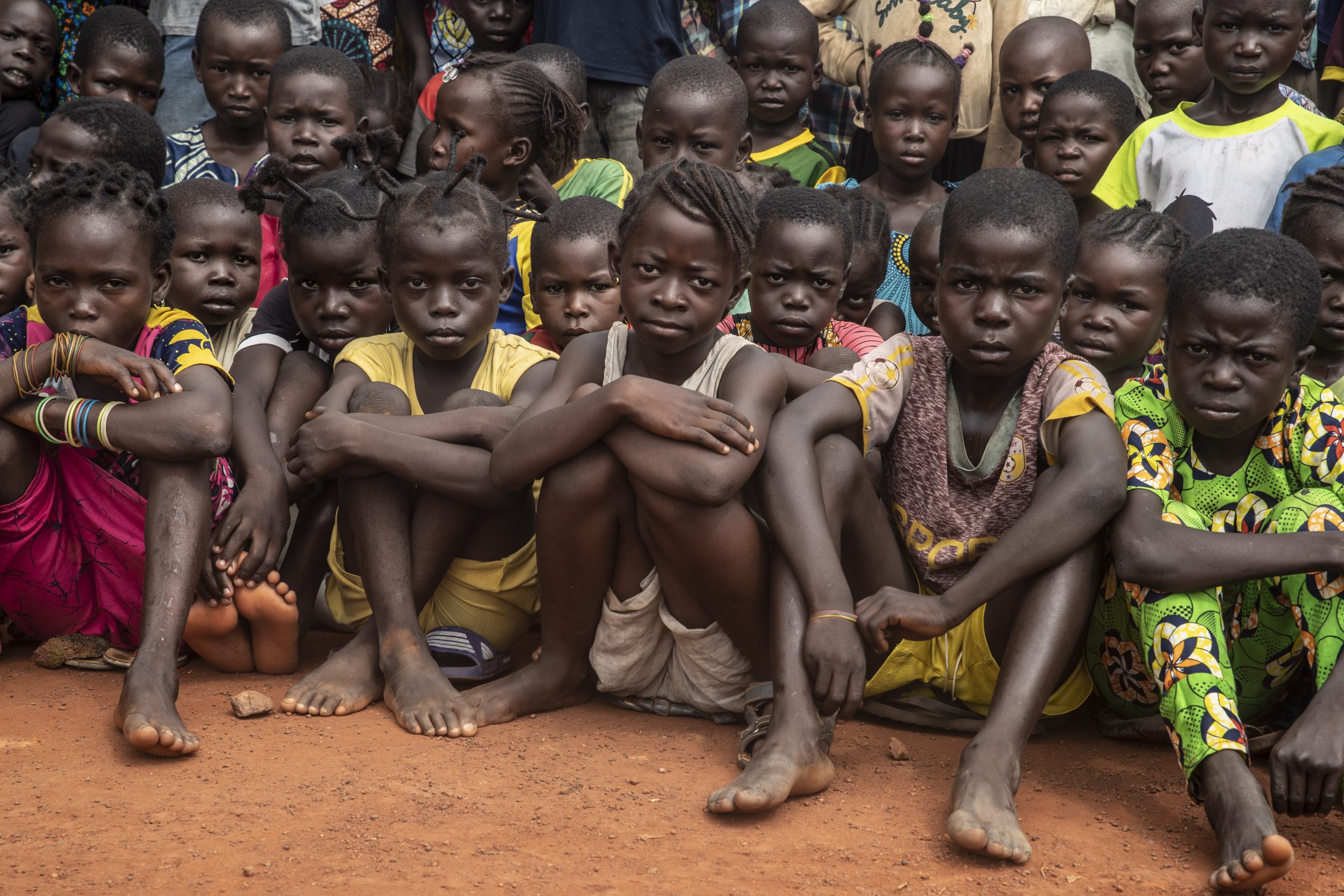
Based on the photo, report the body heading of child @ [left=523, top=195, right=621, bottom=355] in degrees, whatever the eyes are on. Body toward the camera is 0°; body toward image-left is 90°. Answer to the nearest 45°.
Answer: approximately 0°

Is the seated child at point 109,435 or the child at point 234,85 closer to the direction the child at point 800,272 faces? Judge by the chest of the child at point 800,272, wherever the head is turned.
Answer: the seated child

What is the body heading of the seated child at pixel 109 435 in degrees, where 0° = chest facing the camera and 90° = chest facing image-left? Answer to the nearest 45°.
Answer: approximately 0°

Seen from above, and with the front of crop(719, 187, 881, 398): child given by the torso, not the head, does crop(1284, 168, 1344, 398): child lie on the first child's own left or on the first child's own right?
on the first child's own left

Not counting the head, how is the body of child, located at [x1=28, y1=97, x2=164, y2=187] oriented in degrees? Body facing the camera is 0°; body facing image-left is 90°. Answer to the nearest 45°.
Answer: approximately 45°
